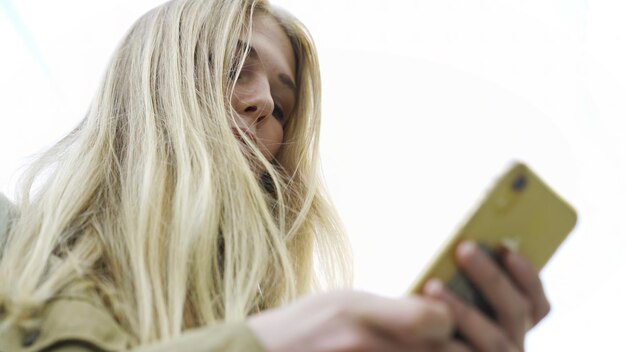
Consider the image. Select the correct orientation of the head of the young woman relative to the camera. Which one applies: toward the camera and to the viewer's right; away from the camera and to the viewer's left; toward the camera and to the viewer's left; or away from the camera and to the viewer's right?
toward the camera and to the viewer's right

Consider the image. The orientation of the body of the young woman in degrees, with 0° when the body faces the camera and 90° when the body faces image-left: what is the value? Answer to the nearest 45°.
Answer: approximately 315°
